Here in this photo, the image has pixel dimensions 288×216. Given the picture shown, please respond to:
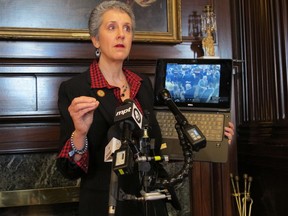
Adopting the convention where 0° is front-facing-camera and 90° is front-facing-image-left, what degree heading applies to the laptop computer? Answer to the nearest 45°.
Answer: approximately 0°

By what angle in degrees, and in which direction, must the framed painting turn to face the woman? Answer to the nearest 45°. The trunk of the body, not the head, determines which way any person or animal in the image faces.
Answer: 0° — it already faces them

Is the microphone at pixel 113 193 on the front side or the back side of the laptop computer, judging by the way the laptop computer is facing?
on the front side

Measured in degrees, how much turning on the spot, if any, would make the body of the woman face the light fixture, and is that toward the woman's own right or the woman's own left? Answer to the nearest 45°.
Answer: approximately 90° to the woman's own left

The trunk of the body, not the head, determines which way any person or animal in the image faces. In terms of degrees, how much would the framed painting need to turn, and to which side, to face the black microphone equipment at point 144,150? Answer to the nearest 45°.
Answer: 0° — it already faces it

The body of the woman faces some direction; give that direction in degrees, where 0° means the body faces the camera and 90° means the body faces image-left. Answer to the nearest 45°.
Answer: approximately 315°

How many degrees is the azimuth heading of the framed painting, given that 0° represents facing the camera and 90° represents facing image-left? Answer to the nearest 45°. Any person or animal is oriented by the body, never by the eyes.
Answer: approximately 0°

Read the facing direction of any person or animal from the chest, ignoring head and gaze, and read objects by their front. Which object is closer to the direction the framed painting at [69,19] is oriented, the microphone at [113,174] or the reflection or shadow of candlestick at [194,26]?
the microphone

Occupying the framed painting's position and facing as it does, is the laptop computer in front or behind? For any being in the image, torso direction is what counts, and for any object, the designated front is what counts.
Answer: in front

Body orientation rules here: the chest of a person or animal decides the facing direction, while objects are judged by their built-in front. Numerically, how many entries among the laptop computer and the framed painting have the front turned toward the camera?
2

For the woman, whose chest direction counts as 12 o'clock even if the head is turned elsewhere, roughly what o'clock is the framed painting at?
The framed painting is roughly at 7 o'clock from the woman.
